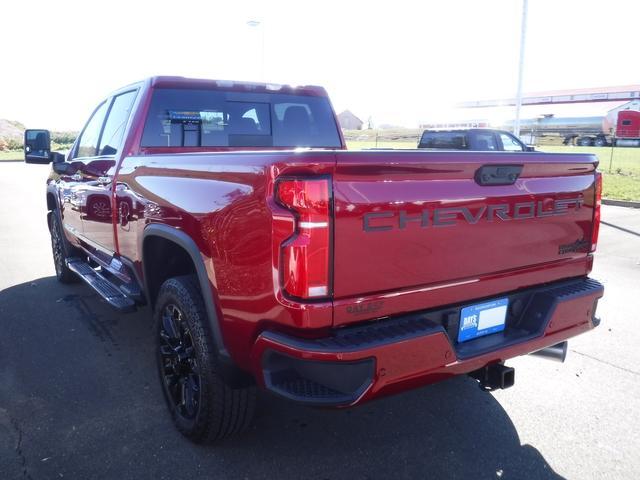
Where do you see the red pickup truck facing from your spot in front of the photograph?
facing away from the viewer and to the left of the viewer

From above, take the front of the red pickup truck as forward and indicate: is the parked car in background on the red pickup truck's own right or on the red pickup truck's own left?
on the red pickup truck's own right
